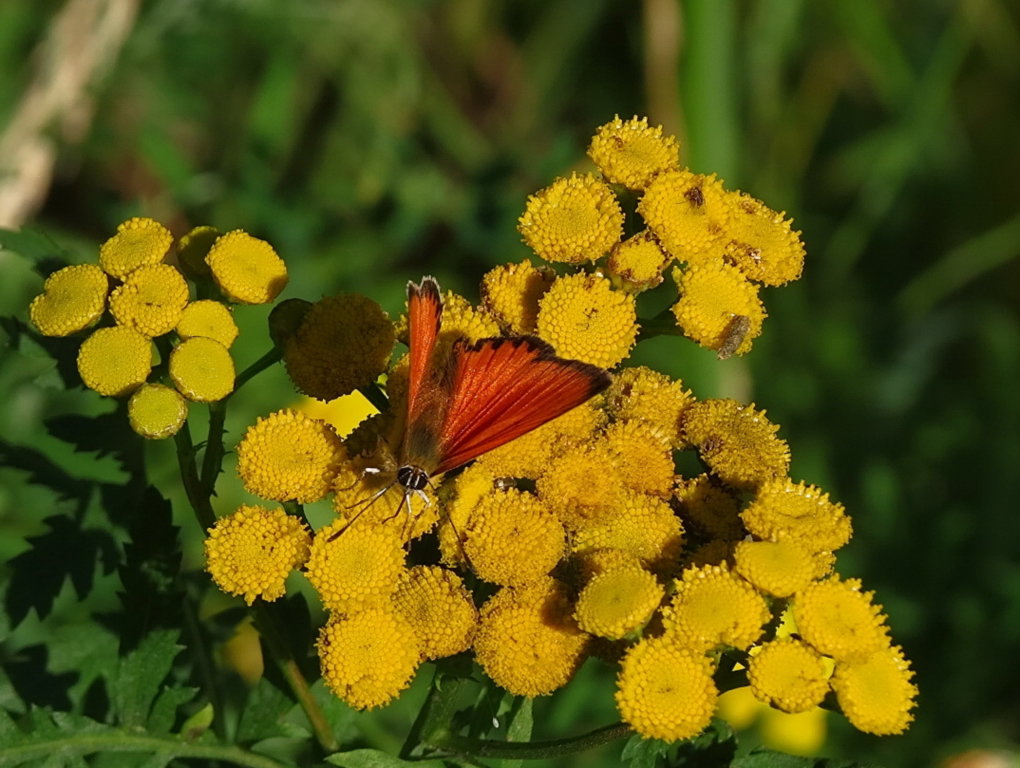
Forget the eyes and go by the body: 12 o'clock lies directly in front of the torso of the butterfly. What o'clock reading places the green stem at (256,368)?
The green stem is roughly at 4 o'clock from the butterfly.

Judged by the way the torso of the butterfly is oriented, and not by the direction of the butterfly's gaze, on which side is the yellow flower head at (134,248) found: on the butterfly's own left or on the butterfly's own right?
on the butterfly's own right

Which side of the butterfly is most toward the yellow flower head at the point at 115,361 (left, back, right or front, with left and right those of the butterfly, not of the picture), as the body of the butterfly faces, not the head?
right

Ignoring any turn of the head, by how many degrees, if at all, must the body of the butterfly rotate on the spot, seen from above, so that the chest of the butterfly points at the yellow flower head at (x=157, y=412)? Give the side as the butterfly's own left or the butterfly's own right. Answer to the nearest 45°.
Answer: approximately 90° to the butterfly's own right

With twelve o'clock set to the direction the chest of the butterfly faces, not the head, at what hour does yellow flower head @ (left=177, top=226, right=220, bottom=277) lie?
The yellow flower head is roughly at 4 o'clock from the butterfly.

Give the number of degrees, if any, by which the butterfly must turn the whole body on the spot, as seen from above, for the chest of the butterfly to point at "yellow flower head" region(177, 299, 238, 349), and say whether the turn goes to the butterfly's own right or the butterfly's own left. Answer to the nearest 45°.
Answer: approximately 135° to the butterfly's own right

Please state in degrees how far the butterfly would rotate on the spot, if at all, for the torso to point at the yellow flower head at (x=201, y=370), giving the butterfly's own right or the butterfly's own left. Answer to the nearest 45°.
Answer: approximately 90° to the butterfly's own right

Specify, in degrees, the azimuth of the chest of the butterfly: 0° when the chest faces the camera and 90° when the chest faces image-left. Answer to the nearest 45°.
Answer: approximately 0°
